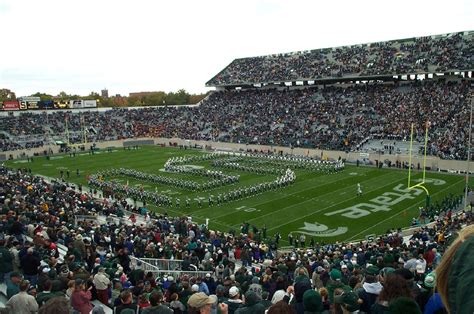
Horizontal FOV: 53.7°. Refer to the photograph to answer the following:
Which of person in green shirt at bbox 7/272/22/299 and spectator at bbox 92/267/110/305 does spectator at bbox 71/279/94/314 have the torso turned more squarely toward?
the spectator

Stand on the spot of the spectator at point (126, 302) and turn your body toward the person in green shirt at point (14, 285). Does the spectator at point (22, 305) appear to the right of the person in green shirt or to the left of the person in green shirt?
left

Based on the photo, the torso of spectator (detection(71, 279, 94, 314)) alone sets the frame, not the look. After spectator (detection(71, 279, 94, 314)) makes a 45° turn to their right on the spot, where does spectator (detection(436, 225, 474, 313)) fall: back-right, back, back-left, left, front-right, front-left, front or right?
right

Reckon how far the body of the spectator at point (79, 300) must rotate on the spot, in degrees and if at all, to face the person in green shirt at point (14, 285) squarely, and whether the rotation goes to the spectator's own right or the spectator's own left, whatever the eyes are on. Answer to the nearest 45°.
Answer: approximately 90° to the spectator's own left

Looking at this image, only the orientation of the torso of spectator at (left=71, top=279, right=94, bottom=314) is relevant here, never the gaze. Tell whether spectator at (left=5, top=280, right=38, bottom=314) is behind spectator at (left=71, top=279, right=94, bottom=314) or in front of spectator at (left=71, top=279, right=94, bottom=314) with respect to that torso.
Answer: behind

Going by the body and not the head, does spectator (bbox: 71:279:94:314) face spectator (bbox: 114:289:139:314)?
no

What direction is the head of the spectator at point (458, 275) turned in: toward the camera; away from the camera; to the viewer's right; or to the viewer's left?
away from the camera

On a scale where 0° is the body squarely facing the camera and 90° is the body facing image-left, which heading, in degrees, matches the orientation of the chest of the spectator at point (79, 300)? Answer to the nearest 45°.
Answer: approximately 225°
